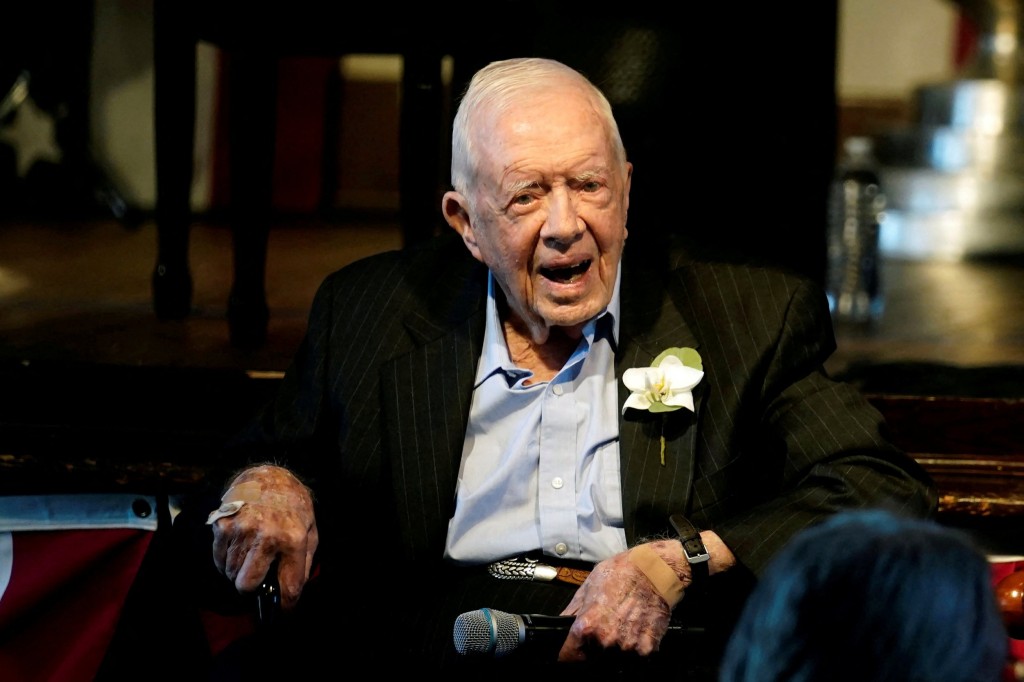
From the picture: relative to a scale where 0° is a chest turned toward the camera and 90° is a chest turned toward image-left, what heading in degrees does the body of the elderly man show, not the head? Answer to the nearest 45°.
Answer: approximately 0°

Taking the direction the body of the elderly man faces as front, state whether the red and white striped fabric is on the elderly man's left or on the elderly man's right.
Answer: on the elderly man's right

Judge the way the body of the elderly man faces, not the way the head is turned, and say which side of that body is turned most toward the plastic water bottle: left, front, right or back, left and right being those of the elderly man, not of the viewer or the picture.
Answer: back
